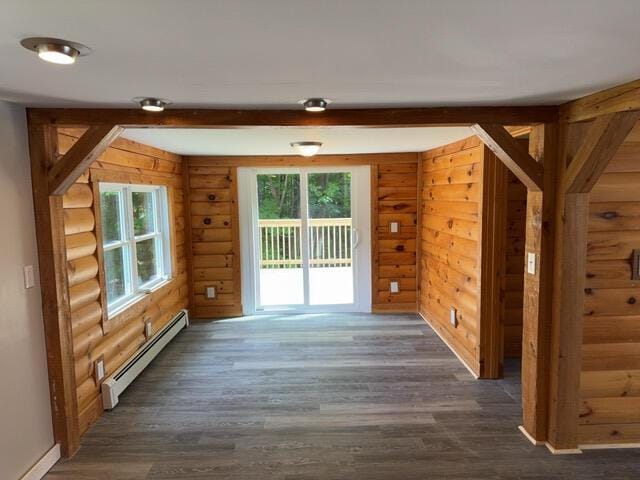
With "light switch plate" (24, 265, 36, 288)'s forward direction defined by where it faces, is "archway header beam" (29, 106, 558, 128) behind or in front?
in front

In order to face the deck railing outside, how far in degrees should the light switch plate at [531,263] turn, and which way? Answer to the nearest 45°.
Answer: approximately 90° to its right

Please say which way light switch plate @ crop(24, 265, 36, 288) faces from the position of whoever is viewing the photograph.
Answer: facing the viewer and to the right of the viewer

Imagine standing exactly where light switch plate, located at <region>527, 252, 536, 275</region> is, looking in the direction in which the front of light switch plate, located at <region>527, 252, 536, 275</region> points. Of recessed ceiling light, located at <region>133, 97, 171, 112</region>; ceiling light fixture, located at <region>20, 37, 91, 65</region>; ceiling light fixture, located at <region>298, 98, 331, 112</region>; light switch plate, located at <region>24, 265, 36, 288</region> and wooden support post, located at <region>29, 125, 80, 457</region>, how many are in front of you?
5

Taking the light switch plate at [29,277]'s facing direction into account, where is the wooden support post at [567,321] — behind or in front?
in front

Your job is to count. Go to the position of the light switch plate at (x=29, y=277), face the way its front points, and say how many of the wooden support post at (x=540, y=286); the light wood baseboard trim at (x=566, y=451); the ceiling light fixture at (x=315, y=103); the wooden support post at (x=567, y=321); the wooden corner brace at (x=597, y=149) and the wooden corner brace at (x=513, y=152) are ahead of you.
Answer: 6

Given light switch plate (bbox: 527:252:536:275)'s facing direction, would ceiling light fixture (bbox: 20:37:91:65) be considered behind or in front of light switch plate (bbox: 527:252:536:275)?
in front

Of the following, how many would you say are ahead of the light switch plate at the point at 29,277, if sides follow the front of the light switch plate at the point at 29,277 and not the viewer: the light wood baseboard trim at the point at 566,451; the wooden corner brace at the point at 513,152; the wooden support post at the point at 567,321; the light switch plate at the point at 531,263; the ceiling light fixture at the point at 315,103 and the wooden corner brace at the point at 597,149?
6

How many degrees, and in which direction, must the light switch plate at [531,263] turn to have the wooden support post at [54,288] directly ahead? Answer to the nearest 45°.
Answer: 0° — it already faces it

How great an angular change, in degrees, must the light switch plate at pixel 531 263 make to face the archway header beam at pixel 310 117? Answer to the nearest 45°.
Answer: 0° — it already faces it

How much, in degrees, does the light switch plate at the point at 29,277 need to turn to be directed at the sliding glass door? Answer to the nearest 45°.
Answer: approximately 90° to its left

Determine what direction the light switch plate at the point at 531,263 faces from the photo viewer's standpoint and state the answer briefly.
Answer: facing the viewer and to the left of the viewer

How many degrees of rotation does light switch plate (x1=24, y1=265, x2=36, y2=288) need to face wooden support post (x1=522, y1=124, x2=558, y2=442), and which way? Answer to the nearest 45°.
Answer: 0° — it already faces it

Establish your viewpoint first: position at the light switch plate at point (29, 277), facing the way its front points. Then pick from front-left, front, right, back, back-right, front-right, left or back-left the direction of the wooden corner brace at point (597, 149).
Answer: front

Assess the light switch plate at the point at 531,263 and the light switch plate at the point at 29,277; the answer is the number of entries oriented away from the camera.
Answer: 0

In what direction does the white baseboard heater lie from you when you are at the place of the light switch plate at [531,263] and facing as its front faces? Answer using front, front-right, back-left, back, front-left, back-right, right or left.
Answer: front-right
